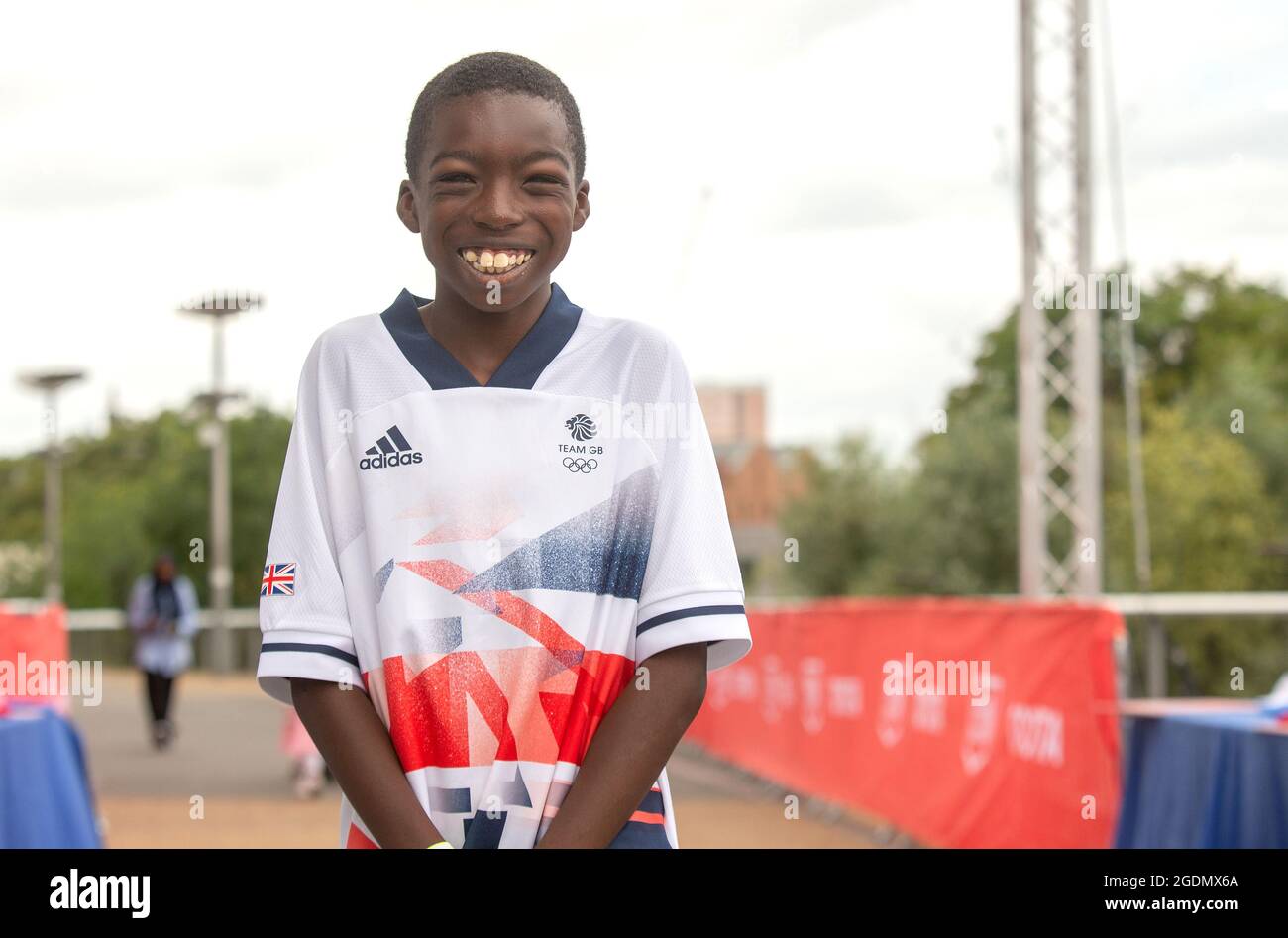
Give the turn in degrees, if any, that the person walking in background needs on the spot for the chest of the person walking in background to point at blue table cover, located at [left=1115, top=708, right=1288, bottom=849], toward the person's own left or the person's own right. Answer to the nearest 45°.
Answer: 0° — they already face it

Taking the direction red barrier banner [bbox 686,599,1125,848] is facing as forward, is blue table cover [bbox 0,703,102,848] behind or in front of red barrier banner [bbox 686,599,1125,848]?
in front

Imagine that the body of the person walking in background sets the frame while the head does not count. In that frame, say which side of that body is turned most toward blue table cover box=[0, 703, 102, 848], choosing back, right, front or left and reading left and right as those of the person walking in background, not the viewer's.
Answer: front

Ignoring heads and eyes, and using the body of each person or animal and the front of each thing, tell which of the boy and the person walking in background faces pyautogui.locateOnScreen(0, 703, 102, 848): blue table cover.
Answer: the person walking in background

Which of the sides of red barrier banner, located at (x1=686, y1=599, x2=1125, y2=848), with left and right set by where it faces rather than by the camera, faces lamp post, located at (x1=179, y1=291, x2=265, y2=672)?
right

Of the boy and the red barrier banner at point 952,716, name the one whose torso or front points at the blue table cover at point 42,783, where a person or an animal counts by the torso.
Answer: the red barrier banner

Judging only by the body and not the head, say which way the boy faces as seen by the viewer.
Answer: toward the camera

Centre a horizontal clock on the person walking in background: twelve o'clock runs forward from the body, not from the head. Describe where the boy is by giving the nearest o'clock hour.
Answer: The boy is roughly at 12 o'clock from the person walking in background.

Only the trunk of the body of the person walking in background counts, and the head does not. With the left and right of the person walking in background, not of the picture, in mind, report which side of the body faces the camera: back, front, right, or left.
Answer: front

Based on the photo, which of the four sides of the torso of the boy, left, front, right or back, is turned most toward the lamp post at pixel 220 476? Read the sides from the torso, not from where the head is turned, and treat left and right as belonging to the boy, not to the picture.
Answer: back
